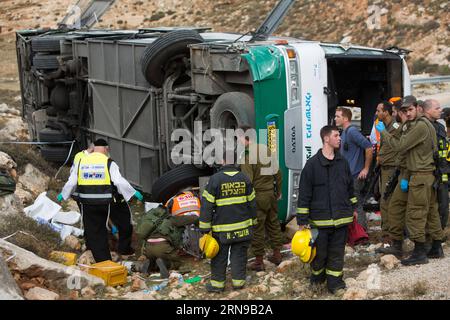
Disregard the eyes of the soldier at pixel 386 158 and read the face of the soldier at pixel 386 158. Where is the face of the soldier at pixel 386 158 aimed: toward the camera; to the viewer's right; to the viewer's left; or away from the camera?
to the viewer's left

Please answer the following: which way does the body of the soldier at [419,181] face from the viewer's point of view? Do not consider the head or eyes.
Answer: to the viewer's left

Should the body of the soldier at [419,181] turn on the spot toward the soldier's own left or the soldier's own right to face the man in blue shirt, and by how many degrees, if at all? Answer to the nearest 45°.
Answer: approximately 45° to the soldier's own right

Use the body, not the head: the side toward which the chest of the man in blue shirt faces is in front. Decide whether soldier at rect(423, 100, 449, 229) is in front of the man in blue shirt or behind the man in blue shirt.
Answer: behind

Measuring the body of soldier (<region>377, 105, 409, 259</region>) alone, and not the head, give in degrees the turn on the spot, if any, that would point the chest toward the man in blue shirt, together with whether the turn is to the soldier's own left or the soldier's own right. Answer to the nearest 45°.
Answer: approximately 45° to the soldier's own right

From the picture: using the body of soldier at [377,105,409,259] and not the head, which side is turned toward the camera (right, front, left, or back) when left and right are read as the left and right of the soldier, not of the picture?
left
